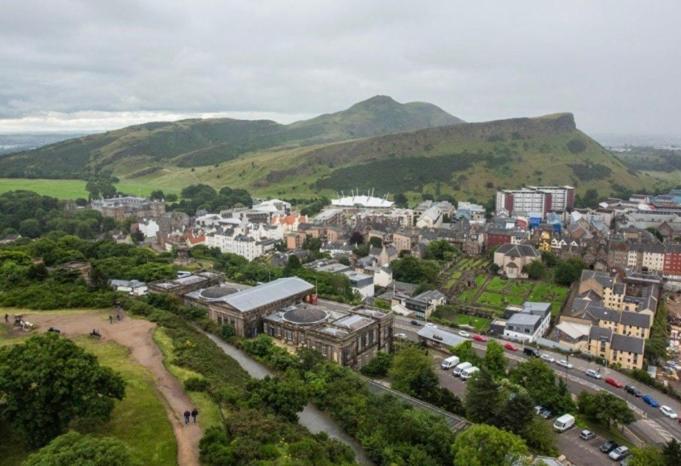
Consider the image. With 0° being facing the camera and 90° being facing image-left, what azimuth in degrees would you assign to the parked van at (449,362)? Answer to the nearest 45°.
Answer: approximately 45°

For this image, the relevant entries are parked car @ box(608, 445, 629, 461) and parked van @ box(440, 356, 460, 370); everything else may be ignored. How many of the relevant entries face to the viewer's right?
0

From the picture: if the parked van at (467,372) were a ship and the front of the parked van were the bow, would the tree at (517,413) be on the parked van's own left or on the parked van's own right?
on the parked van's own left

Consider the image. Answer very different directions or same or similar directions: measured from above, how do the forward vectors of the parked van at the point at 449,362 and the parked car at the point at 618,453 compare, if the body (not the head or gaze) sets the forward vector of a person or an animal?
same or similar directions

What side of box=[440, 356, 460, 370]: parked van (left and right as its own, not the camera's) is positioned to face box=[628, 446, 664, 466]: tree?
left

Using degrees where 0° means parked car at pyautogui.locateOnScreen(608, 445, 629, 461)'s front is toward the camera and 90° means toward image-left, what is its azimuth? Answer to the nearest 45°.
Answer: approximately 45°

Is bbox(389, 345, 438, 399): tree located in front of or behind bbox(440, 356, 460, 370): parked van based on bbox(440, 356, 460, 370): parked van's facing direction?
in front

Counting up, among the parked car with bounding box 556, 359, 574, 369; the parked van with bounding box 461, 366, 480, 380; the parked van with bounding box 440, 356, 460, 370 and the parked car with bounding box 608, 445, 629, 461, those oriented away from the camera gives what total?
0

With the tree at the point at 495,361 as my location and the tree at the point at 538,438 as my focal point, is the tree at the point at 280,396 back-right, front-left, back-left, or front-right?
front-right

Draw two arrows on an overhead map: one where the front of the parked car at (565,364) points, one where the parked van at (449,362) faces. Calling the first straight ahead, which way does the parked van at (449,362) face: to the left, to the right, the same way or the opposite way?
to the right

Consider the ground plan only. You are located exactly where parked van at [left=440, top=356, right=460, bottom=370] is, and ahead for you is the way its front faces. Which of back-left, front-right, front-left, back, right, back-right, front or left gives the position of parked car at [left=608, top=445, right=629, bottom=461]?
left

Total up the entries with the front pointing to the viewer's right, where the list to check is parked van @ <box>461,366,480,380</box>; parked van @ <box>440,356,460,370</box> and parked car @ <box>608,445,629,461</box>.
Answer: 0

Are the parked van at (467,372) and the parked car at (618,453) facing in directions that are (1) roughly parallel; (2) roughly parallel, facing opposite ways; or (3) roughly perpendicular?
roughly parallel

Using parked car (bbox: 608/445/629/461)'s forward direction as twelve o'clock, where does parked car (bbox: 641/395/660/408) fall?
parked car (bbox: 641/395/660/408) is roughly at 5 o'clock from parked car (bbox: 608/445/629/461).

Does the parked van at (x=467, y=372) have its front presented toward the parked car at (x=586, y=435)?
no

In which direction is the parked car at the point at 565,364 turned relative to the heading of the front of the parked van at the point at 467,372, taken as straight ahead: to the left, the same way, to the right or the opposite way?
to the left

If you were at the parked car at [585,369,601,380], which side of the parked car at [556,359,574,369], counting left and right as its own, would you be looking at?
front
